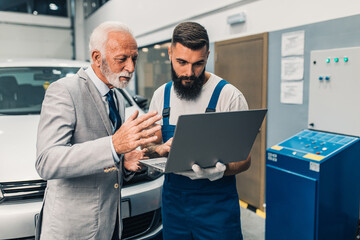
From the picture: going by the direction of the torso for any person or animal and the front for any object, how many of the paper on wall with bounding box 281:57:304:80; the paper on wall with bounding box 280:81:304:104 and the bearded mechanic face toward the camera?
3

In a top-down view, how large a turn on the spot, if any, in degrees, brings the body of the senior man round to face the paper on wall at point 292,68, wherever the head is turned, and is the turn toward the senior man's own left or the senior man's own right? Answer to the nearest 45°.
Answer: approximately 90° to the senior man's own left

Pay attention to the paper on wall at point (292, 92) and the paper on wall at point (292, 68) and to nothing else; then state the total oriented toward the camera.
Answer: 2

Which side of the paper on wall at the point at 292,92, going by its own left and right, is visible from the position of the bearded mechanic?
front

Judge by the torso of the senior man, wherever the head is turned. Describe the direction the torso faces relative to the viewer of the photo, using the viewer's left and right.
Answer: facing the viewer and to the right of the viewer

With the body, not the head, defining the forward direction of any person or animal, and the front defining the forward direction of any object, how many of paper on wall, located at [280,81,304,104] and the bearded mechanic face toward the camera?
2

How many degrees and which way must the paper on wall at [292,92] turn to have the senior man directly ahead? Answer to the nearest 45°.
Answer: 0° — it already faces them

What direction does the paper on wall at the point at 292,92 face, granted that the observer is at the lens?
facing the viewer

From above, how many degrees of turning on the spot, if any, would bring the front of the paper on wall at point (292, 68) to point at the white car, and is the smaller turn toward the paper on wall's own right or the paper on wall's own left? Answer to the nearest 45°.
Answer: approximately 45° to the paper on wall's own right

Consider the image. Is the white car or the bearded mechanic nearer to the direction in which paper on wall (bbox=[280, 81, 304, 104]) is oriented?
the bearded mechanic

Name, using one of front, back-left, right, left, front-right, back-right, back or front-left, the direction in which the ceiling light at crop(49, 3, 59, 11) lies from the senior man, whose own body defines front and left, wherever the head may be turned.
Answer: back-left

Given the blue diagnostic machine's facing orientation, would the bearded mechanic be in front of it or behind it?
in front

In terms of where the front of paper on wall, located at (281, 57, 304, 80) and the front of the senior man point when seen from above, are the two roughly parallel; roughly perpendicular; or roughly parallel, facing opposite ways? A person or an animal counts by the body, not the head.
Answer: roughly perpendicular

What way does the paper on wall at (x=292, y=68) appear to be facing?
toward the camera
